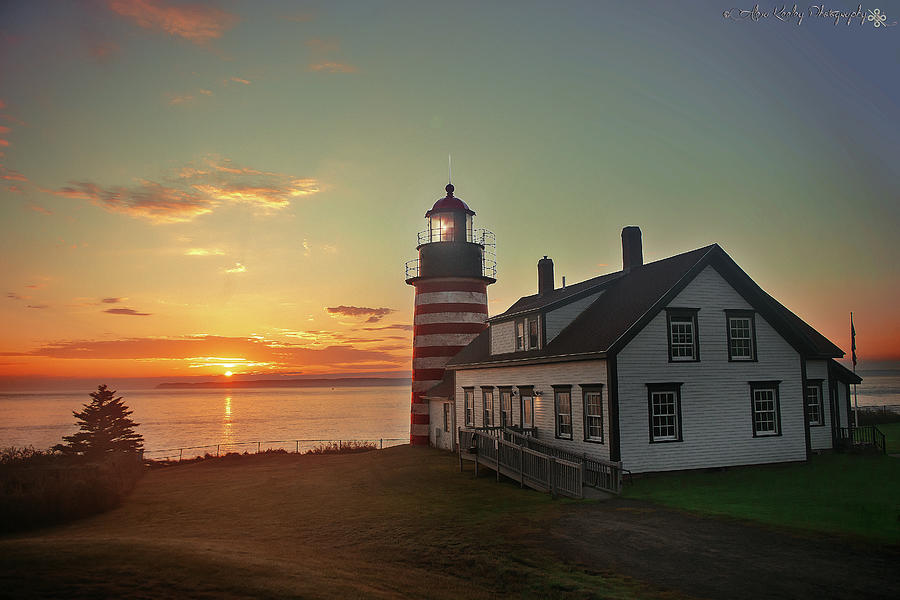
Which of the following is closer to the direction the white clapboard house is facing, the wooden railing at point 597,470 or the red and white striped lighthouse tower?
the wooden railing

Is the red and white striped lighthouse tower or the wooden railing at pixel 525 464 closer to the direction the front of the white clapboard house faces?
the wooden railing

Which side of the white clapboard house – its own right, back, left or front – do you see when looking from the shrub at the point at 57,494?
front

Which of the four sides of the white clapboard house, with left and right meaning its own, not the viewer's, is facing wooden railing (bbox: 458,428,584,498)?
front

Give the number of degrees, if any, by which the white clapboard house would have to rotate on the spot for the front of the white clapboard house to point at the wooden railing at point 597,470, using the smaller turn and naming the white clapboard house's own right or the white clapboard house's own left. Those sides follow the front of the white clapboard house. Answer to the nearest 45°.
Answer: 0° — it already faces it

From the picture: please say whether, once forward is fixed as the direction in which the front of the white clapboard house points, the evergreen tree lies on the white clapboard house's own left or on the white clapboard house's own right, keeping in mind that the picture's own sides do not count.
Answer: on the white clapboard house's own right

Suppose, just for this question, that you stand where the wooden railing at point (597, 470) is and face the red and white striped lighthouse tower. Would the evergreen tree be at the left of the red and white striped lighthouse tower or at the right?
left

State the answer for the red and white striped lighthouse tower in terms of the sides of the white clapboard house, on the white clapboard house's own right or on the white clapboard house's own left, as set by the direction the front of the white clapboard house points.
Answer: on the white clapboard house's own right
